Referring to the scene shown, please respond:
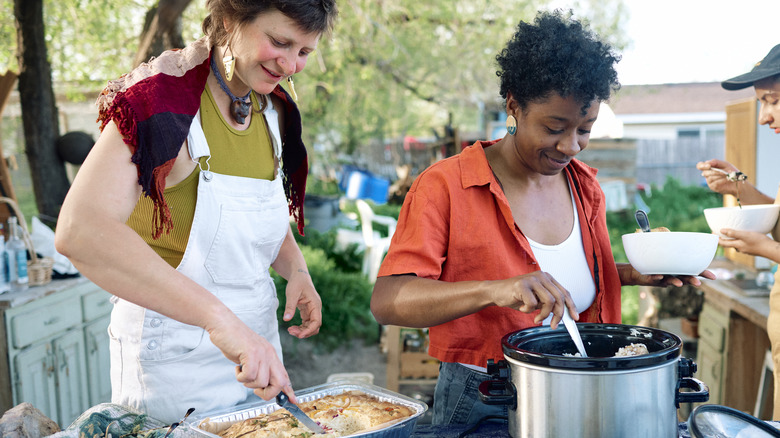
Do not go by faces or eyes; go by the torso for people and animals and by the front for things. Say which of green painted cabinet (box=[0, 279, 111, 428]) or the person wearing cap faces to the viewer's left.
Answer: the person wearing cap

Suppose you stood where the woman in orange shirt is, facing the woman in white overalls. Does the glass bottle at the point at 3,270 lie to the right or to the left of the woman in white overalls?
right

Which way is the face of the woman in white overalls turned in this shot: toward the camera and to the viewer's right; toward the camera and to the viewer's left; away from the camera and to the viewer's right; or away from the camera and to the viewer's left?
toward the camera and to the viewer's right

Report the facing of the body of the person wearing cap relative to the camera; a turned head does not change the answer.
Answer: to the viewer's left

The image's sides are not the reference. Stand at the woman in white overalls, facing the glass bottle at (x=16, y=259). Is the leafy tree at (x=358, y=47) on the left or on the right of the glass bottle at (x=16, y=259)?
right

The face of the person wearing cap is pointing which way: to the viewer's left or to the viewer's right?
to the viewer's left

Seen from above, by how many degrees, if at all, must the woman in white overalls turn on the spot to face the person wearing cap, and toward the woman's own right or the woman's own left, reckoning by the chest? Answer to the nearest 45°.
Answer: approximately 45° to the woman's own left

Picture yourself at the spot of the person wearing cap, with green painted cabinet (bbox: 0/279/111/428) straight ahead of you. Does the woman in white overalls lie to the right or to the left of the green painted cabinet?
left

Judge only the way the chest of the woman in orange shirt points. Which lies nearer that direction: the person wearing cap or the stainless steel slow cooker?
the stainless steel slow cooker
